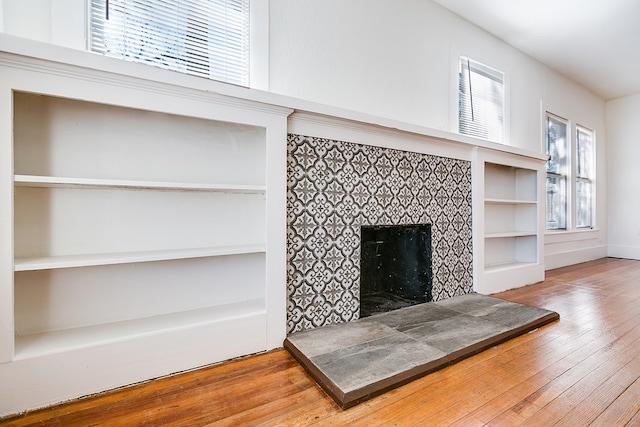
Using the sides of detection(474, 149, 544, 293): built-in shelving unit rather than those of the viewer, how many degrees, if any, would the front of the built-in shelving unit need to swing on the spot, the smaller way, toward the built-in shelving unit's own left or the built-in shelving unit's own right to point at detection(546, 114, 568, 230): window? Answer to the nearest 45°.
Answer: approximately 135° to the built-in shelving unit's own left

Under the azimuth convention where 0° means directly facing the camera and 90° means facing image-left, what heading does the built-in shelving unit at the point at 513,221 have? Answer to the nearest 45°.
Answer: approximately 315°

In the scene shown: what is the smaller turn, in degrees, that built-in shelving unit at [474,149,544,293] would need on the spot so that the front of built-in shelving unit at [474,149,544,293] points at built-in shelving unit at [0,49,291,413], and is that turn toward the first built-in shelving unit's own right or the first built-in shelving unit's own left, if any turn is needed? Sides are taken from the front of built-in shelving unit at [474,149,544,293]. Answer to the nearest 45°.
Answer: approximately 90° to the first built-in shelving unit's own right

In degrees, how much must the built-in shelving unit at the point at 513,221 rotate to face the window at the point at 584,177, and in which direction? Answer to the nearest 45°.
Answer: approximately 135° to its left

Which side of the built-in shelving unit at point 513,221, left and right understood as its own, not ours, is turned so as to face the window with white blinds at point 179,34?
right

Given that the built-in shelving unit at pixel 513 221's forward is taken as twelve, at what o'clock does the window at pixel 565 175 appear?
The window is roughly at 8 o'clock from the built-in shelving unit.
